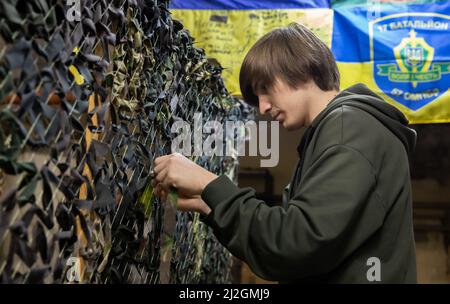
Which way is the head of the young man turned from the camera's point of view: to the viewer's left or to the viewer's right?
to the viewer's left

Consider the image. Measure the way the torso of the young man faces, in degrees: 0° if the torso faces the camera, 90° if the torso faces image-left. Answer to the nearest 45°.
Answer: approximately 90°
